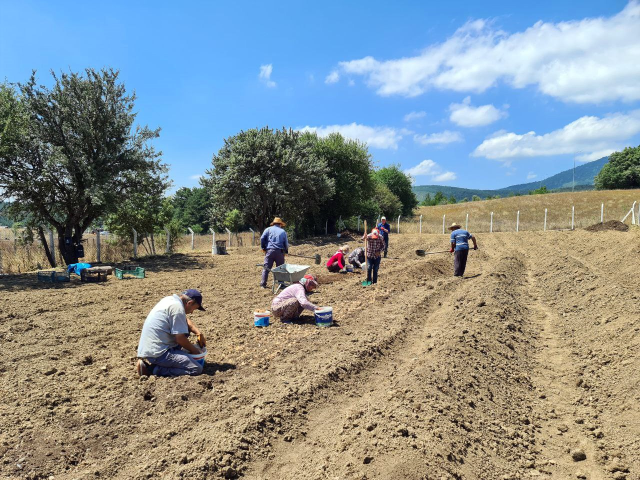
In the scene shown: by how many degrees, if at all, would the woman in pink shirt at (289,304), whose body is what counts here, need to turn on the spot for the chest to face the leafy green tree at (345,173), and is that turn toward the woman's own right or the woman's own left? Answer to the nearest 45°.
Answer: approximately 90° to the woman's own left

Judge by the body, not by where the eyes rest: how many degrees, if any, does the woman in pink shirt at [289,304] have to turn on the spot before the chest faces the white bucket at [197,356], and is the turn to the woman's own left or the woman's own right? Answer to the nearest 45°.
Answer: approximately 135° to the woman's own right

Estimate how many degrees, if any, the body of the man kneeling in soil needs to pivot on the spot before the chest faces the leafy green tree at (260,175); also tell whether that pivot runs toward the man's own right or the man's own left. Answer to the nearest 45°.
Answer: approximately 90° to the man's own left

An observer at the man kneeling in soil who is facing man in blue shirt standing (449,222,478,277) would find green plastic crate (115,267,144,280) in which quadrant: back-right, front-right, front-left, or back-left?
front-left

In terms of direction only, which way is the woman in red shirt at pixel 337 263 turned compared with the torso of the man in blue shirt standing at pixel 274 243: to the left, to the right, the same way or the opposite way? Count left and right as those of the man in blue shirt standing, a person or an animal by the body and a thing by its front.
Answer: to the right

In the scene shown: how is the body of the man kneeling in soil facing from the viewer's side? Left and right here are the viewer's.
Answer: facing to the right of the viewer

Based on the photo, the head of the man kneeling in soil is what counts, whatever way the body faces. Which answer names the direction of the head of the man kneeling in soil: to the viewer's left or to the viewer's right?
to the viewer's right

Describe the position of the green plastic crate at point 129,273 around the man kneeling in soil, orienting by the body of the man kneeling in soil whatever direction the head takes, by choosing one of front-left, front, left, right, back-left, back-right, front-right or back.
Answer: left

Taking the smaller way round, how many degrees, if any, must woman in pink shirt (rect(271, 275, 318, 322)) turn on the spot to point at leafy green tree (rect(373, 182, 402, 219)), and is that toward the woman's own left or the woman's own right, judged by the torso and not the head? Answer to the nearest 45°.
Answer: approximately 90° to the woman's own left

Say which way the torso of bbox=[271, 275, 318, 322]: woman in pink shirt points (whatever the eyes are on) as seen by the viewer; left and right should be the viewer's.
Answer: facing to the right of the viewer
